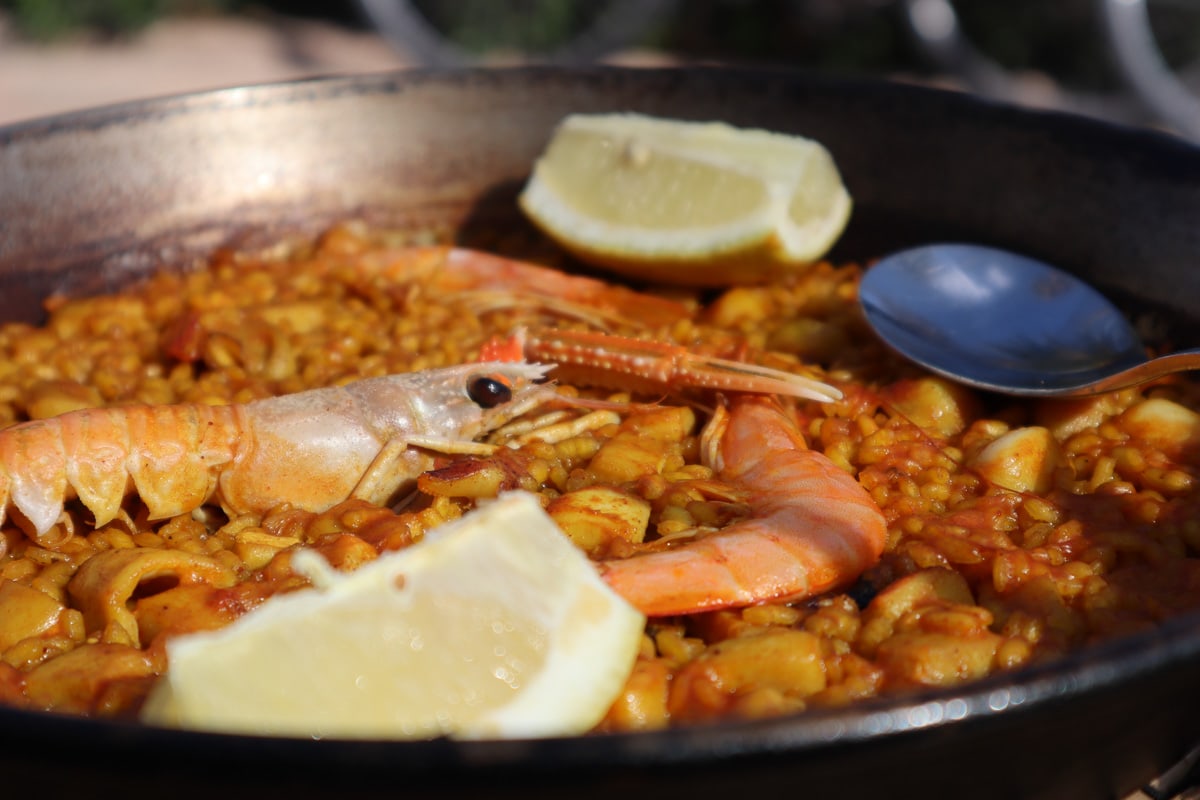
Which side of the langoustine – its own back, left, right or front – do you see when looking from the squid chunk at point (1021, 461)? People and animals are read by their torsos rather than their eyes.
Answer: front

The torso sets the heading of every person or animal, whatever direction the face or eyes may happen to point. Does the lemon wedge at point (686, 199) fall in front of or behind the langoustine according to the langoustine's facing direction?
in front

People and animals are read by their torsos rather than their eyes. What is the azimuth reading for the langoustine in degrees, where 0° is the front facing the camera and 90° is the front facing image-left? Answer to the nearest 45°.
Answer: approximately 270°

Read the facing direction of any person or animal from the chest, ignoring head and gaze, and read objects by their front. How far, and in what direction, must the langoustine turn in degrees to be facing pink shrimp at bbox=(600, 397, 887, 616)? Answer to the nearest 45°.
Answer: approximately 45° to its right
